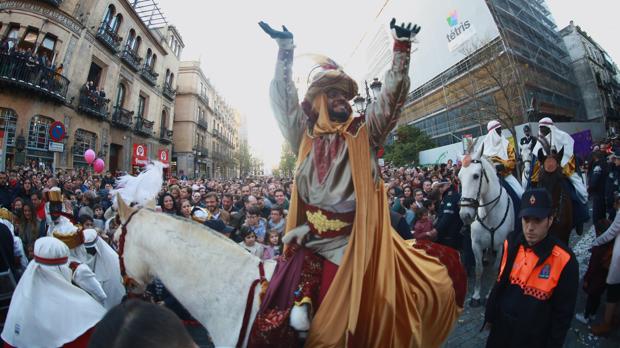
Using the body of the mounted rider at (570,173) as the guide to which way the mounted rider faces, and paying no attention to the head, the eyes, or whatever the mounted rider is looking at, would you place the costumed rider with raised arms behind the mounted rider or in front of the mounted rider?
in front

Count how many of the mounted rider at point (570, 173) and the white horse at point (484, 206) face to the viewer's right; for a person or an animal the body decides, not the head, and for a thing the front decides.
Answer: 0

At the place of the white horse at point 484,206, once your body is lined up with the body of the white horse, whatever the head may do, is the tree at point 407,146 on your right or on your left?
on your right

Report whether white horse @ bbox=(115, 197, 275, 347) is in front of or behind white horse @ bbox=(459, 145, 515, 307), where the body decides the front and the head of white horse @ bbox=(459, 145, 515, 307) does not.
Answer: in front

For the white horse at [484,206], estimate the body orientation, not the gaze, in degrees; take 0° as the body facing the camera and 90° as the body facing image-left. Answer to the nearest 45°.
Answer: approximately 45°

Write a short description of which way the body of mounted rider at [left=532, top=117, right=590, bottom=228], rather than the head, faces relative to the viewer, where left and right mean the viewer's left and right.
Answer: facing the viewer and to the left of the viewer

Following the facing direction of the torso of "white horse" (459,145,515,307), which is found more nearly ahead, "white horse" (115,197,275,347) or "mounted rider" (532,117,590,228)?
the white horse

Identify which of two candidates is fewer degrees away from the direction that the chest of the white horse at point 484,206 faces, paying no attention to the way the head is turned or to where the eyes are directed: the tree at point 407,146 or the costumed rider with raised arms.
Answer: the costumed rider with raised arms
